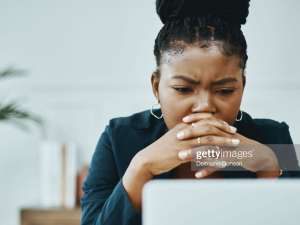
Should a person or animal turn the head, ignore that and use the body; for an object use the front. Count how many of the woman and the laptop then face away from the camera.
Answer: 1

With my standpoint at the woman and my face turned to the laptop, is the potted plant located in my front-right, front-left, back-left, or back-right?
back-right

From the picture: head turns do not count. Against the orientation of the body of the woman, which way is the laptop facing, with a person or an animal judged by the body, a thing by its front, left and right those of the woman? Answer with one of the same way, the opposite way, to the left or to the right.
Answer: the opposite way

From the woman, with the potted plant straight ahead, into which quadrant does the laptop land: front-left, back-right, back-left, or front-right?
back-left

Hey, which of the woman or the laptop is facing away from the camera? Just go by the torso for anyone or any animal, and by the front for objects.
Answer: the laptop

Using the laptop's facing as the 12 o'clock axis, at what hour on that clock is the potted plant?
The potted plant is roughly at 11 o'clock from the laptop.

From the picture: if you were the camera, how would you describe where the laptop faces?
facing away from the viewer

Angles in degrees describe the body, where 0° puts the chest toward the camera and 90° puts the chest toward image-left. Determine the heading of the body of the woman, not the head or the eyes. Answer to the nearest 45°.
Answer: approximately 0°

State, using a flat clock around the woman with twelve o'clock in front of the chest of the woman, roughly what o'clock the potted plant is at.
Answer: The potted plant is roughly at 5 o'clock from the woman.
